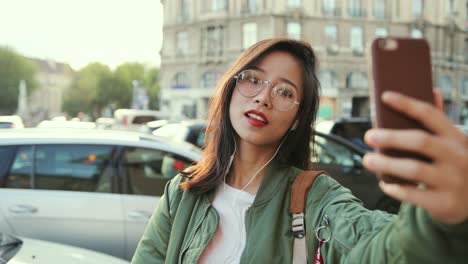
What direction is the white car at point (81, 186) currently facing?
to the viewer's right

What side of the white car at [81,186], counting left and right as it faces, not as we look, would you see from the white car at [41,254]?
right

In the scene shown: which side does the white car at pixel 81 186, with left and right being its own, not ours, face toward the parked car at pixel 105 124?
left

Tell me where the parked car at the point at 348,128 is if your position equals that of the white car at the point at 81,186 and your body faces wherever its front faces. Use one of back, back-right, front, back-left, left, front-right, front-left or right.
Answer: front-left

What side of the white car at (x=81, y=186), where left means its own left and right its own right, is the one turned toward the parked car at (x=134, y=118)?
left

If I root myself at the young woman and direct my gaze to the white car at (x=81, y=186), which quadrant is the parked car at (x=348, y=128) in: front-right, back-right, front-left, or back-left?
front-right

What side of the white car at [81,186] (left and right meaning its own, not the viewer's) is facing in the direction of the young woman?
right

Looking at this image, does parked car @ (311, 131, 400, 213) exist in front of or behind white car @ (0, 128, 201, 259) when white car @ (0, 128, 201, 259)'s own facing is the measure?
in front
